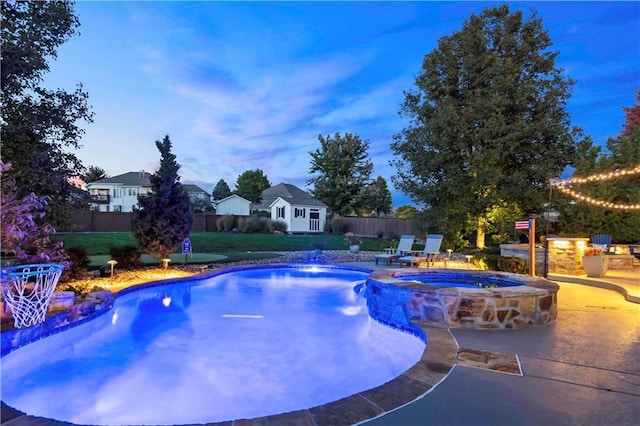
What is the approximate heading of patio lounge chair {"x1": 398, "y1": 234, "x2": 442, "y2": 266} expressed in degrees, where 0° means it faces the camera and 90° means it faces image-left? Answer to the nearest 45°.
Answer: approximately 45°

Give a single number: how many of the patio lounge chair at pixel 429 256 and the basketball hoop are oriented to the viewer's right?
1

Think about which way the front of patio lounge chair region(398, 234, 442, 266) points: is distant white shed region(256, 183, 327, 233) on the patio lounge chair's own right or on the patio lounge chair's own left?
on the patio lounge chair's own right

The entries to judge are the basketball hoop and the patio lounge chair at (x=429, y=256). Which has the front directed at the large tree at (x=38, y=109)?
the patio lounge chair

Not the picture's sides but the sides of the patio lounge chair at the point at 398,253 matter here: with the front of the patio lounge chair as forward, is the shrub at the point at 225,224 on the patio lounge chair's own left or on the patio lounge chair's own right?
on the patio lounge chair's own right

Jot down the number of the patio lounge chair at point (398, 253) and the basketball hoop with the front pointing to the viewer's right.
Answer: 1

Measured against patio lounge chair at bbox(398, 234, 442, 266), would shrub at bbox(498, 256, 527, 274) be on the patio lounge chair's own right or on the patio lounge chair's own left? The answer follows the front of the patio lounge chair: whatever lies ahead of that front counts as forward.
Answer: on the patio lounge chair's own left

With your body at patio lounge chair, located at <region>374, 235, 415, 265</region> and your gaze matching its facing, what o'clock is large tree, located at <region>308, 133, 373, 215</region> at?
The large tree is roughly at 4 o'clock from the patio lounge chair.

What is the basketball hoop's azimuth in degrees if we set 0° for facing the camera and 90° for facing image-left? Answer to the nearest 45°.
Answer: approximately 270°

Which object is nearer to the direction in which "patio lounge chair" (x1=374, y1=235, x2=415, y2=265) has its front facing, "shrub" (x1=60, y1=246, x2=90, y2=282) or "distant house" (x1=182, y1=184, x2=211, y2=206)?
the shrub

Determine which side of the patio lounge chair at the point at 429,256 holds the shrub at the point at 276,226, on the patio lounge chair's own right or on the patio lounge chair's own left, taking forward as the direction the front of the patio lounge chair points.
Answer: on the patio lounge chair's own right

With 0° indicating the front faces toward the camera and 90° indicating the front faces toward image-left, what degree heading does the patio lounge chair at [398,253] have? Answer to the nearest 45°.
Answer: approximately 45°

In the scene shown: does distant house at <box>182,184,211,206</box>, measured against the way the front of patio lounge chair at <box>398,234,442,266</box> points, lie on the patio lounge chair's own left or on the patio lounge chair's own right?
on the patio lounge chair's own right
